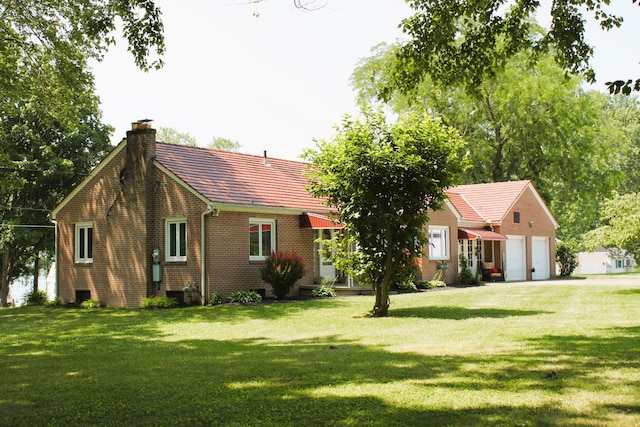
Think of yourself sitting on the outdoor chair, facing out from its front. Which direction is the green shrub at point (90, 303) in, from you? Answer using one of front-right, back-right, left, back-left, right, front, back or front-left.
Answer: right

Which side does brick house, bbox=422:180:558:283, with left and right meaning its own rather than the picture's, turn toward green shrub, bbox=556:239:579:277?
left

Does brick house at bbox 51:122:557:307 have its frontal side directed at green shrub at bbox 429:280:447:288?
no

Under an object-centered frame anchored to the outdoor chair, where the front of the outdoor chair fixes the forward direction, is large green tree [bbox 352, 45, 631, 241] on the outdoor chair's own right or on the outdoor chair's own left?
on the outdoor chair's own left

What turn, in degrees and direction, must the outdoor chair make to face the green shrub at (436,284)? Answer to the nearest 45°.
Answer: approximately 45° to its right

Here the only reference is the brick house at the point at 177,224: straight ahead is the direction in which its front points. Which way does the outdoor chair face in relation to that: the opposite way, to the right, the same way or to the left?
the same way

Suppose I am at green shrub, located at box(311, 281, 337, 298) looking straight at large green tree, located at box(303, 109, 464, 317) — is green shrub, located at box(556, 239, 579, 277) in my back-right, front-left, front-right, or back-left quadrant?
back-left

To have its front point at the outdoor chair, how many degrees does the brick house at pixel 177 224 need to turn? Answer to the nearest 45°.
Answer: approximately 90° to its left

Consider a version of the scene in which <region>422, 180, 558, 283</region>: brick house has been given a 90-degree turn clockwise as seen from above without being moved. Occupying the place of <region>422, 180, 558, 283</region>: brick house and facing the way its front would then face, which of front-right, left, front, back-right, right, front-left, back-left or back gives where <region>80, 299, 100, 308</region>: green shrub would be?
front

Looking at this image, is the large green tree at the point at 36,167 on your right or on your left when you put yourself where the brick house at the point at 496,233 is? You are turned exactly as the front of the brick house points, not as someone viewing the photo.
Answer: on your right

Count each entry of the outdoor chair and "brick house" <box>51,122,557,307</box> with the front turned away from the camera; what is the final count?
0

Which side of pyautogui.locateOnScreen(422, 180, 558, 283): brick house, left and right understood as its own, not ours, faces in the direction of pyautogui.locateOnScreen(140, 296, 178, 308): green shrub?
right

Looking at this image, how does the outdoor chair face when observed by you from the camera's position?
facing the viewer and to the right of the viewer
